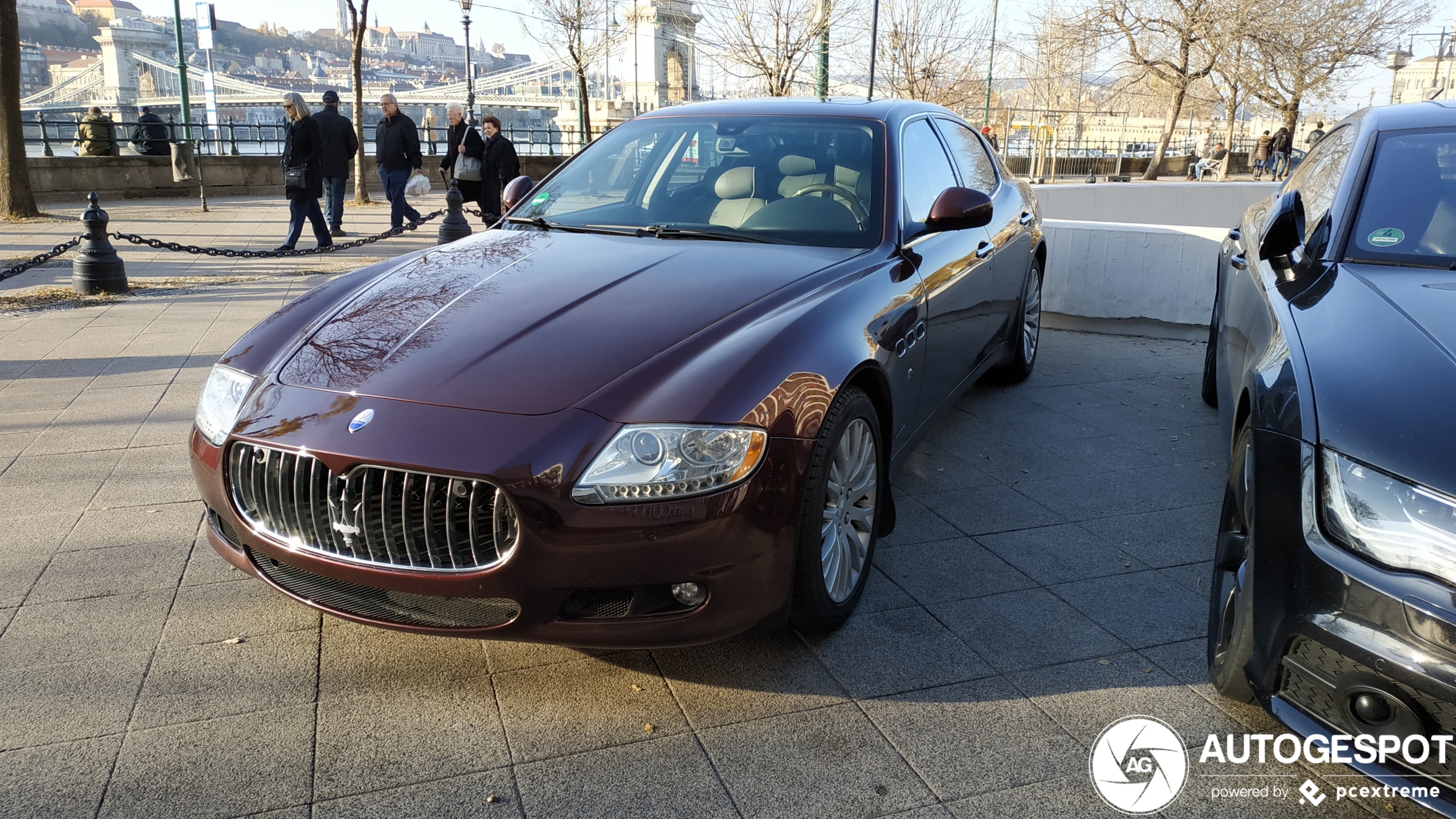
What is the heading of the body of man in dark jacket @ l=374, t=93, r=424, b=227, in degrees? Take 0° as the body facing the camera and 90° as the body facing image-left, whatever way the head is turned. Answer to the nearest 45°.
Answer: approximately 45°

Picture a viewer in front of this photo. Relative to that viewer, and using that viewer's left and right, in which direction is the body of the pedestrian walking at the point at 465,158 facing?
facing the viewer and to the left of the viewer

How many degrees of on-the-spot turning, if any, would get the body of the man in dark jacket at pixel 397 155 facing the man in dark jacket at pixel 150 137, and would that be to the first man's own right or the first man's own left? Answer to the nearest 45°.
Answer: approximately 90° to the first man's own right

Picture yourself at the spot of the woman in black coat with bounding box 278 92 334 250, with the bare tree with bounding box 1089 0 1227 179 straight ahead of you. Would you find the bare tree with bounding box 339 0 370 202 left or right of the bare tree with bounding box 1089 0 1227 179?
left

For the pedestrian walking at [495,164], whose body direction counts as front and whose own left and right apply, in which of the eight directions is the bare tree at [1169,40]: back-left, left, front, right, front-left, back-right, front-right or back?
back

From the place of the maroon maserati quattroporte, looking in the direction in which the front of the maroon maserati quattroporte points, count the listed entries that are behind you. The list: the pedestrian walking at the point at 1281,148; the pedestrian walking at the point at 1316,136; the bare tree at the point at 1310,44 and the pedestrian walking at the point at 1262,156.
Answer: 4

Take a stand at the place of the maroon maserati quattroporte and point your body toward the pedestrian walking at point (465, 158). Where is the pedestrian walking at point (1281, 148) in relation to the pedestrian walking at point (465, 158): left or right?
right

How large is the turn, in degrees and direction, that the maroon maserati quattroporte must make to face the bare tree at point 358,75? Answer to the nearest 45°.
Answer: approximately 135° to its right

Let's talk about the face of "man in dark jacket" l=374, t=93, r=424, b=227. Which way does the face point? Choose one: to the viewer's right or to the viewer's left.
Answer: to the viewer's left

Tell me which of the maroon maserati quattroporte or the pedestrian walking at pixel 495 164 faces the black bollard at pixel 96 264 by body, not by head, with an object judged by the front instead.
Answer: the pedestrian walking

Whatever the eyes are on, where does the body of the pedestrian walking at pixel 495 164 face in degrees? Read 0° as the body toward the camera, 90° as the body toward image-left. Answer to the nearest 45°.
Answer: approximately 45°

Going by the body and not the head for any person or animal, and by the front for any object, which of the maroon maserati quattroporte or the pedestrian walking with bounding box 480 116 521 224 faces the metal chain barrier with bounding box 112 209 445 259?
the pedestrian walking

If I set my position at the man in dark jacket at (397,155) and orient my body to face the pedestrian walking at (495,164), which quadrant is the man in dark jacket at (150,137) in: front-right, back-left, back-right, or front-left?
back-left
